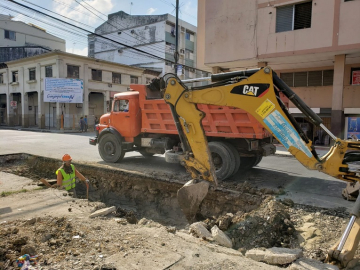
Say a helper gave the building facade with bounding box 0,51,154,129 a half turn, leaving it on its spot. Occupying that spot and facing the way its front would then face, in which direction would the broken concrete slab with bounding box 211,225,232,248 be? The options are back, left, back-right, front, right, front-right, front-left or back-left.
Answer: back-left

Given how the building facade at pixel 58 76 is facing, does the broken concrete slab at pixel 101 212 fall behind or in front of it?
in front

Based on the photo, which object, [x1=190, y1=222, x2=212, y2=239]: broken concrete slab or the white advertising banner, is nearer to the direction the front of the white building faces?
the broken concrete slab

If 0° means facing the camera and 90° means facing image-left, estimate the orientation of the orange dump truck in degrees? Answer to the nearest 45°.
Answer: approximately 135°

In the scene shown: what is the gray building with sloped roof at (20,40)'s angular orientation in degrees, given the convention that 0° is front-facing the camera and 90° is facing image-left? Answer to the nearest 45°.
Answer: approximately 315°

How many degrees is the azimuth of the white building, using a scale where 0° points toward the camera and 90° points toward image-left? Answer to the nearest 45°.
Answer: approximately 315°

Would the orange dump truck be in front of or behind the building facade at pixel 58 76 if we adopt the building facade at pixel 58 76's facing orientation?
in front

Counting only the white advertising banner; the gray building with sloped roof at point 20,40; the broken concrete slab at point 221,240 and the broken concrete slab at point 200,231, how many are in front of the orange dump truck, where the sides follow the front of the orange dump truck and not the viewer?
2

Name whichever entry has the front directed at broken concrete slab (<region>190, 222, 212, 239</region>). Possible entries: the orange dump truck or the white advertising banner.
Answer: the white advertising banner

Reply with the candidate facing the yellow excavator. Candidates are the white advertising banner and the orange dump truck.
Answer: the white advertising banner

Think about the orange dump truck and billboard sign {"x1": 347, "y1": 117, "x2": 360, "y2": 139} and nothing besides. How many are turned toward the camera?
1

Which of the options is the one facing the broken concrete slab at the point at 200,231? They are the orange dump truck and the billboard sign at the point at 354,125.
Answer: the billboard sign
